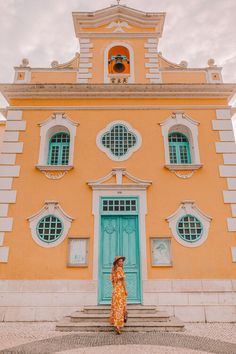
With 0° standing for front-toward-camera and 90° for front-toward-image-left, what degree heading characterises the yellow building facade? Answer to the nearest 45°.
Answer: approximately 0°
